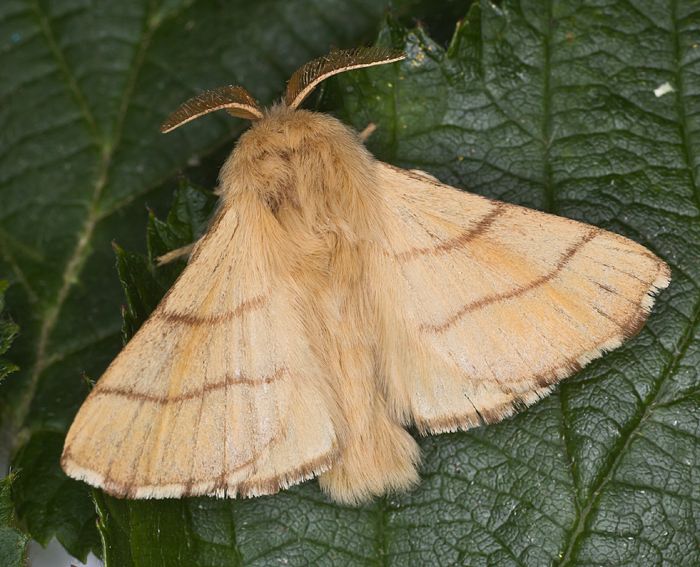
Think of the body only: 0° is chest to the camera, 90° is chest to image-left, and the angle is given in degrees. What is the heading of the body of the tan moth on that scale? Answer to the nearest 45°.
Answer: approximately 180°
